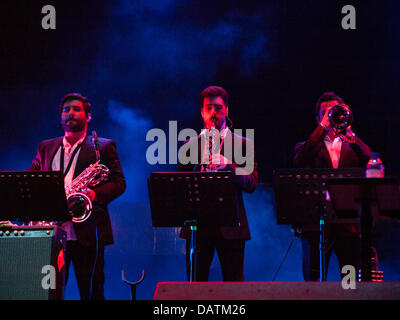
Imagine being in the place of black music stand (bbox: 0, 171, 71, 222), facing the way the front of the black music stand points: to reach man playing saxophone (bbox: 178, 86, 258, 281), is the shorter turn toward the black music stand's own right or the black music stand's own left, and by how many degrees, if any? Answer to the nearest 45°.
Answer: approximately 90° to the black music stand's own right

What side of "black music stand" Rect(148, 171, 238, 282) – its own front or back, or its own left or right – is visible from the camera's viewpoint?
back

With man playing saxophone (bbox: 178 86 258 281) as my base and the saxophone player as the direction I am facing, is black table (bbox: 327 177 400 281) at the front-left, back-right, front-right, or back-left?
back-left

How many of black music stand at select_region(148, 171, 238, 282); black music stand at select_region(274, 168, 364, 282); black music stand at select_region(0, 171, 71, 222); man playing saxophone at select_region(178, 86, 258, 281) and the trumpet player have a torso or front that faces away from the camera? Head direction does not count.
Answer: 3

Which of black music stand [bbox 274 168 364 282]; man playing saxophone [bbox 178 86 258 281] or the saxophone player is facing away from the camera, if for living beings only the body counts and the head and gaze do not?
the black music stand

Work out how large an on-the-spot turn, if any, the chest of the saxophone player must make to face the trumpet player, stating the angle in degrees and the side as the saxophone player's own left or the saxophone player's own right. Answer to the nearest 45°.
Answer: approximately 135° to the saxophone player's own left

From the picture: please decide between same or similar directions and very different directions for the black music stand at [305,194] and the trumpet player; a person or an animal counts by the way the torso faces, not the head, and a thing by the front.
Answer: very different directions

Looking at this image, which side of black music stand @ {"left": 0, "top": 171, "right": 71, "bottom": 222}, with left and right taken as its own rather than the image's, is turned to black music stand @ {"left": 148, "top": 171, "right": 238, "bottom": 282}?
right

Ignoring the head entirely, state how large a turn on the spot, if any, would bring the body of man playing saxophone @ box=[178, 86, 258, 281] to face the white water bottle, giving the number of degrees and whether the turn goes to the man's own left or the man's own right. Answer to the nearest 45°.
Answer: approximately 45° to the man's own left

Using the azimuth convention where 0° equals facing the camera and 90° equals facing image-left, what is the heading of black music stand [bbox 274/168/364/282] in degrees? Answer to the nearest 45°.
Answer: approximately 180°

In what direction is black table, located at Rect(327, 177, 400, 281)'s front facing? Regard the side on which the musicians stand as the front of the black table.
away from the camera

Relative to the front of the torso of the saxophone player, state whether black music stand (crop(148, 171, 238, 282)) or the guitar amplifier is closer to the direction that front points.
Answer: the guitar amplifier
